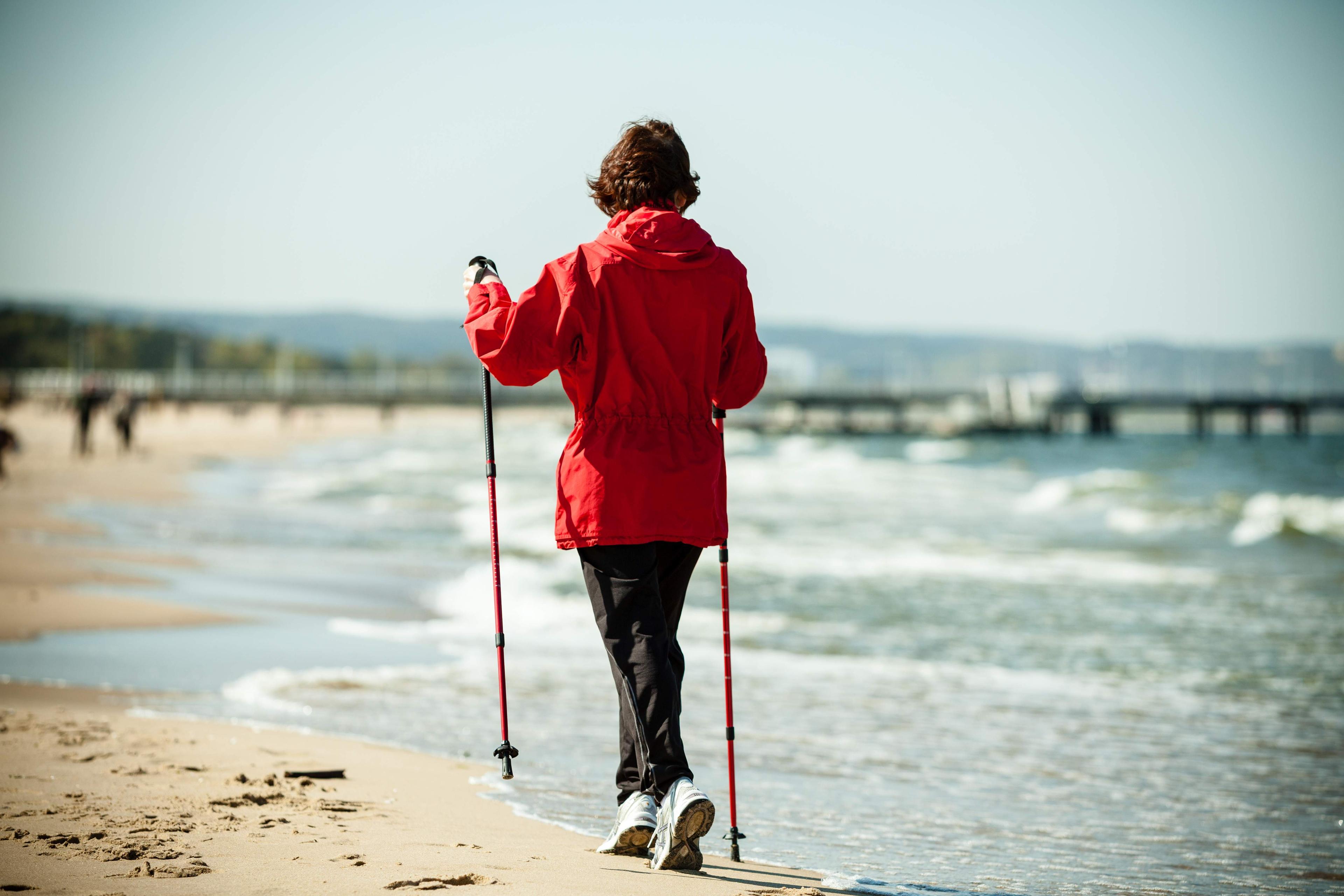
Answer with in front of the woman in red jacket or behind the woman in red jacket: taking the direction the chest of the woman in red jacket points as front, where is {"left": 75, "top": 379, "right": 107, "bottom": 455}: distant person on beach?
in front

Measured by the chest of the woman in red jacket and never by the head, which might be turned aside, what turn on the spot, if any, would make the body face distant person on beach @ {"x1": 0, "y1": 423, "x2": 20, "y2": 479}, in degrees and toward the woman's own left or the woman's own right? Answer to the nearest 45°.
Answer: approximately 45° to the woman's own left

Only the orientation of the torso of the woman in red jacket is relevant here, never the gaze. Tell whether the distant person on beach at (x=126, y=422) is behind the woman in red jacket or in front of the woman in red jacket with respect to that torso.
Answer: in front

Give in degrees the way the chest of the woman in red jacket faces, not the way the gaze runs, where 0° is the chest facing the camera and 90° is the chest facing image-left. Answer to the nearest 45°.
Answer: approximately 180°
